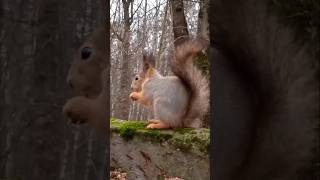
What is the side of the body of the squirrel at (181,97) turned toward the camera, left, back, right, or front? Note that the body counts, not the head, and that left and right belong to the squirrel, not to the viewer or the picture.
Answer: left

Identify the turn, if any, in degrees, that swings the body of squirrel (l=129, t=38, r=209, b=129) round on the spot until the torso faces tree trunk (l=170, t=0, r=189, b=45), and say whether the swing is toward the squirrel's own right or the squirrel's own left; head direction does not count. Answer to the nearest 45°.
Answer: approximately 90° to the squirrel's own right
